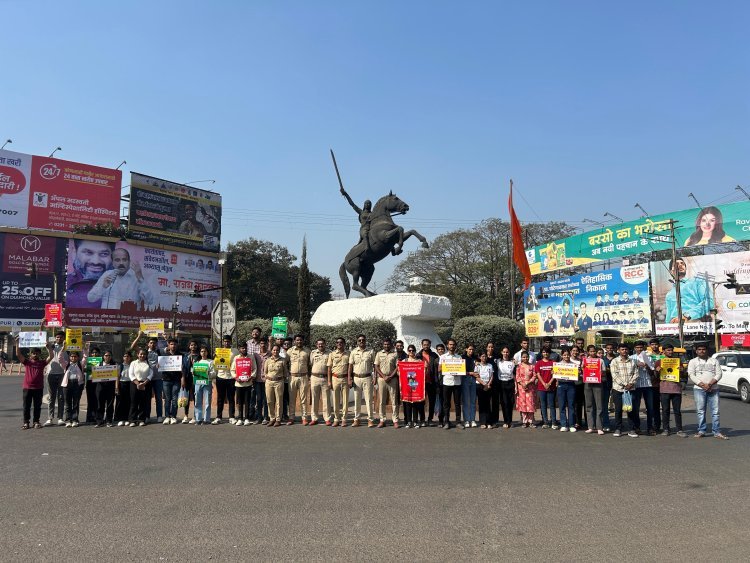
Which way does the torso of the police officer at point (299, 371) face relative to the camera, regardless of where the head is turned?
toward the camera

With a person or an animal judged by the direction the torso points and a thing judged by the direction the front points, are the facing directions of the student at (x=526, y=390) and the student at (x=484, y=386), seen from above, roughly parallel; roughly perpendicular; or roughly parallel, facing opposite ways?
roughly parallel

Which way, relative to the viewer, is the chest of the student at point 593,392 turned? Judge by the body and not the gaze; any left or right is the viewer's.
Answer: facing the viewer

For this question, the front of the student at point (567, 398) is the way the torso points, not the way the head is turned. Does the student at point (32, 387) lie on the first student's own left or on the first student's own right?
on the first student's own right

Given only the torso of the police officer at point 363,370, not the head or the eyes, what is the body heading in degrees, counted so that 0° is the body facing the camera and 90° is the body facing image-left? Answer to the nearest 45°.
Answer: approximately 0°

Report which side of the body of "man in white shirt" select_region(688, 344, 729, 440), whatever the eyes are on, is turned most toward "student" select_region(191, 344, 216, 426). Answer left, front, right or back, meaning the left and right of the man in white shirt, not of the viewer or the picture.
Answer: right

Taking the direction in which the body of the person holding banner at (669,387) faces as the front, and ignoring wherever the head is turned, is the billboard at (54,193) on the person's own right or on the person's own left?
on the person's own right

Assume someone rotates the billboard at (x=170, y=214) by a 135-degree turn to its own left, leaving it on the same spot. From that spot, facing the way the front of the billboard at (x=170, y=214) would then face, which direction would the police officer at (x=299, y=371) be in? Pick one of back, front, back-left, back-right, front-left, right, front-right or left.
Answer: back

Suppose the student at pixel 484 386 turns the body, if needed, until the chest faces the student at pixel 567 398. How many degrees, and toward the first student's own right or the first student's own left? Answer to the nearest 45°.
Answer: approximately 90° to the first student's own left

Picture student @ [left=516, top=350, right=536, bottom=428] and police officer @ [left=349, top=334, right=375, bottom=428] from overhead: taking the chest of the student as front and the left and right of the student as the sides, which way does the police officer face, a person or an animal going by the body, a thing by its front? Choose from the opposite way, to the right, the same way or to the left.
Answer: the same way

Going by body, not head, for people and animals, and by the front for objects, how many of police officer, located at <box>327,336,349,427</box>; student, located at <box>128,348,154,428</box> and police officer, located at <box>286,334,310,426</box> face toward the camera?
3

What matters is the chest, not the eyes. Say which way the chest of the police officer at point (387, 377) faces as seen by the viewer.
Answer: toward the camera

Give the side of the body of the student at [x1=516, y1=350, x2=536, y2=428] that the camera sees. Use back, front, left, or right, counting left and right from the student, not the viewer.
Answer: front
